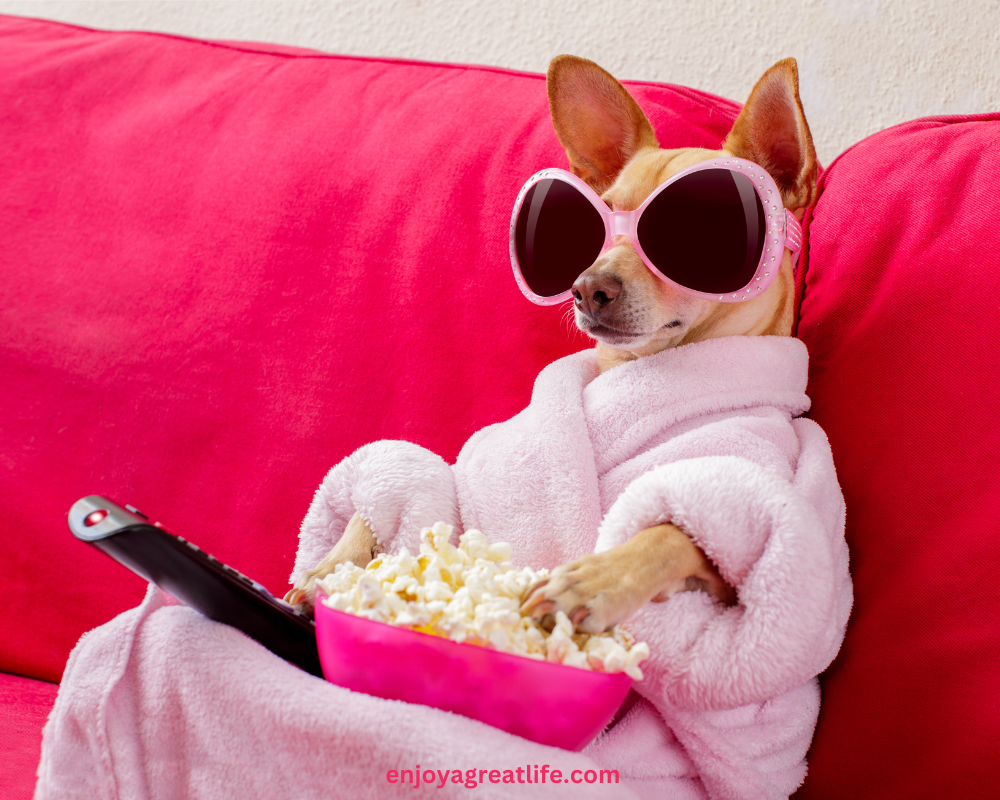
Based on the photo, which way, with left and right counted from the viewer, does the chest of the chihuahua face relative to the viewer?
facing the viewer and to the left of the viewer
